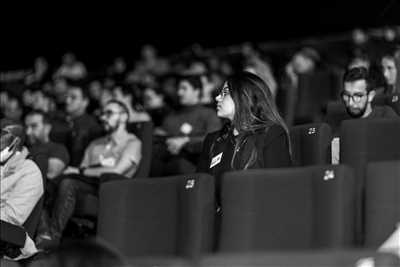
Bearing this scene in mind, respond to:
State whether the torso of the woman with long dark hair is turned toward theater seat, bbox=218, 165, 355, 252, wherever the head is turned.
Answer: no

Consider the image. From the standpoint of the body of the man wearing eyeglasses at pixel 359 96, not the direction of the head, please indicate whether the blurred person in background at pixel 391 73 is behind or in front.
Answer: behind

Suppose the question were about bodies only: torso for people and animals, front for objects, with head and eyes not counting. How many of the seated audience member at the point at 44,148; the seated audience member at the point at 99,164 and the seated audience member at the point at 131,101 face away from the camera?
0

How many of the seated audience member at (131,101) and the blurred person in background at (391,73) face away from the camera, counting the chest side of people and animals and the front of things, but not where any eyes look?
0

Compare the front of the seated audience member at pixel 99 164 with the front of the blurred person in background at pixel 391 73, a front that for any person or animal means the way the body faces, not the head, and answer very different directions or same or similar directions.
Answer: same or similar directions

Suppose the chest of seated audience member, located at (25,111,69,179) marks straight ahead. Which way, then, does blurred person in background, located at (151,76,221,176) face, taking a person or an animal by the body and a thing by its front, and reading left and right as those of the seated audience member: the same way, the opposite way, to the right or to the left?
the same way

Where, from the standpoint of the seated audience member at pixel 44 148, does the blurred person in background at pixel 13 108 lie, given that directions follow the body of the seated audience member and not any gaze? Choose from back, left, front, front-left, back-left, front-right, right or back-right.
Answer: back-right

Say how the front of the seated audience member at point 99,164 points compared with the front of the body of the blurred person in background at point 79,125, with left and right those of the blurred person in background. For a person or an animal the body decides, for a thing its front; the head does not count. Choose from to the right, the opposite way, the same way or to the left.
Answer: the same way

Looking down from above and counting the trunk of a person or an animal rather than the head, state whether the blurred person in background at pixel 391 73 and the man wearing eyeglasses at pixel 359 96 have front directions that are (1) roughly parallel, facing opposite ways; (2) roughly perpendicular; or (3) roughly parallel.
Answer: roughly parallel

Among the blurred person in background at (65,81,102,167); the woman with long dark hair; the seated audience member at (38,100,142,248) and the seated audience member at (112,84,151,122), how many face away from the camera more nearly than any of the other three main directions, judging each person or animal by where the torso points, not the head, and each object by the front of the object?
0

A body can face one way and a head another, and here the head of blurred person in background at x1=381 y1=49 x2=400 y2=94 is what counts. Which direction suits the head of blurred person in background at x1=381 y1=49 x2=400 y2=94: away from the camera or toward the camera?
toward the camera

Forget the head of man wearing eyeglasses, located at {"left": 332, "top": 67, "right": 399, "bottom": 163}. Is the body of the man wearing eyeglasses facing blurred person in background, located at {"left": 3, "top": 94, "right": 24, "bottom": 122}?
no

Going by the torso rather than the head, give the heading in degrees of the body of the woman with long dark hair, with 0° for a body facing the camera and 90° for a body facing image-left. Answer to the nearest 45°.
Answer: approximately 45°
